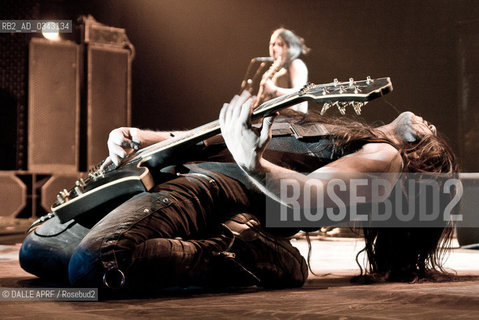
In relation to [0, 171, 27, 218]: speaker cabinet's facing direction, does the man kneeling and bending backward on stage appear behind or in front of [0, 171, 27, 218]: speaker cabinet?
in front

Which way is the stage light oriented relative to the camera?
toward the camera

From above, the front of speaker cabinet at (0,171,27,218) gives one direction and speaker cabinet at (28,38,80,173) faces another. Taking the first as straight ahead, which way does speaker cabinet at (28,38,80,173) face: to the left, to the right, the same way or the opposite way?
the same way

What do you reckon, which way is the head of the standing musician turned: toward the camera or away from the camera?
toward the camera

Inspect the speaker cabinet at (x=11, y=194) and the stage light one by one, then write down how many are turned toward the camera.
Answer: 2

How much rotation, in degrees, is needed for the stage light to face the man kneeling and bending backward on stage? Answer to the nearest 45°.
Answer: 0° — it already faces them

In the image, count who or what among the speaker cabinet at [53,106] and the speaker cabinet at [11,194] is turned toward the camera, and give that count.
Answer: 2

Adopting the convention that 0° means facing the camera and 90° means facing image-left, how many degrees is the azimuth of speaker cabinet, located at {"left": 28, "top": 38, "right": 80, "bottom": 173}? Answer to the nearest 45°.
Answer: approximately 0°

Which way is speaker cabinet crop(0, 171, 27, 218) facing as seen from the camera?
toward the camera
